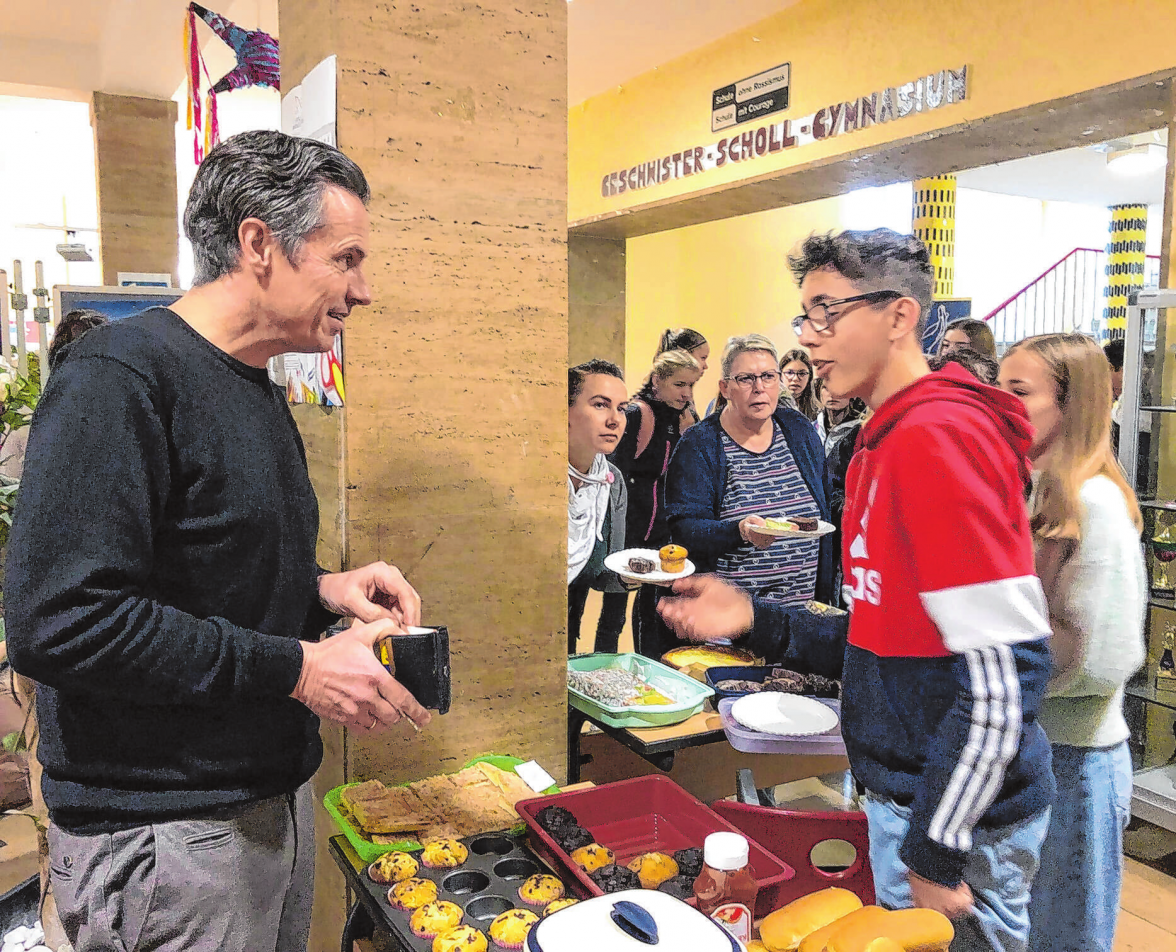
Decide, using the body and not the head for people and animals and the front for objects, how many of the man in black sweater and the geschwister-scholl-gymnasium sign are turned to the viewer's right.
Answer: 1

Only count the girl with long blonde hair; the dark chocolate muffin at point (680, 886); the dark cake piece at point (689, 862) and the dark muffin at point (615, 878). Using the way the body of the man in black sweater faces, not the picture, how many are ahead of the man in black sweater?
4

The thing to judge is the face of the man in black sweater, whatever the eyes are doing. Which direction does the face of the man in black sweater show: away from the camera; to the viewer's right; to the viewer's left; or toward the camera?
to the viewer's right

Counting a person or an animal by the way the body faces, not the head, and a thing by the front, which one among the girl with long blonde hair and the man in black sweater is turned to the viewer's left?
the girl with long blonde hair

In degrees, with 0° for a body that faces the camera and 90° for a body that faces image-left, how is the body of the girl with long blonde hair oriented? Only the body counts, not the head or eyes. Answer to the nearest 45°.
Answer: approximately 90°

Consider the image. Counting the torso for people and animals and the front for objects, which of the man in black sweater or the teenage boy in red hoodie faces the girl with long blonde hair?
the man in black sweater

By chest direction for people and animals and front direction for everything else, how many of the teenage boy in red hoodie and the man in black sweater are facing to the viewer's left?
1

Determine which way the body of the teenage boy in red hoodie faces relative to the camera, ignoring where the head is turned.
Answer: to the viewer's left

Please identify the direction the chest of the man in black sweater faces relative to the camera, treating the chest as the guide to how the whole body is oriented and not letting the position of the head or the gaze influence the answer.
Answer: to the viewer's right

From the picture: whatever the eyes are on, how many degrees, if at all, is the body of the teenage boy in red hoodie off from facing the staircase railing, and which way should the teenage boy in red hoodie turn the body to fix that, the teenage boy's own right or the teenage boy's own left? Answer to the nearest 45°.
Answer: approximately 90° to the teenage boy's own right

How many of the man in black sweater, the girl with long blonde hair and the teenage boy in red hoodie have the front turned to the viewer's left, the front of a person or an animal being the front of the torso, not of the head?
2

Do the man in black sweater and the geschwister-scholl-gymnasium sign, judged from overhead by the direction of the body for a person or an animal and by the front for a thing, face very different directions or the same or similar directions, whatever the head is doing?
very different directions
